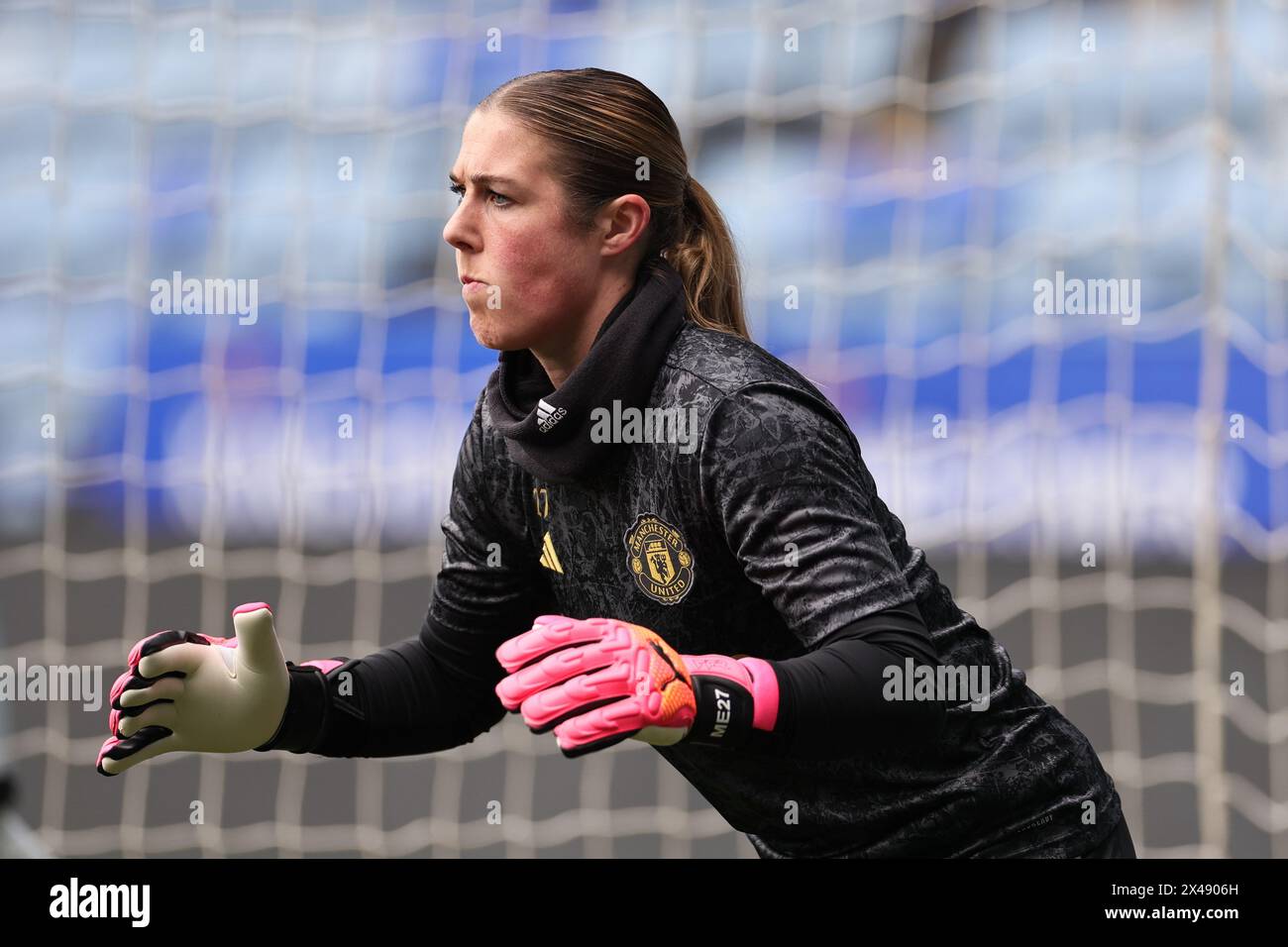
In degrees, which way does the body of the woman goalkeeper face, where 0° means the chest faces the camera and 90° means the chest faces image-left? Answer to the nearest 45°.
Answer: approximately 45°
